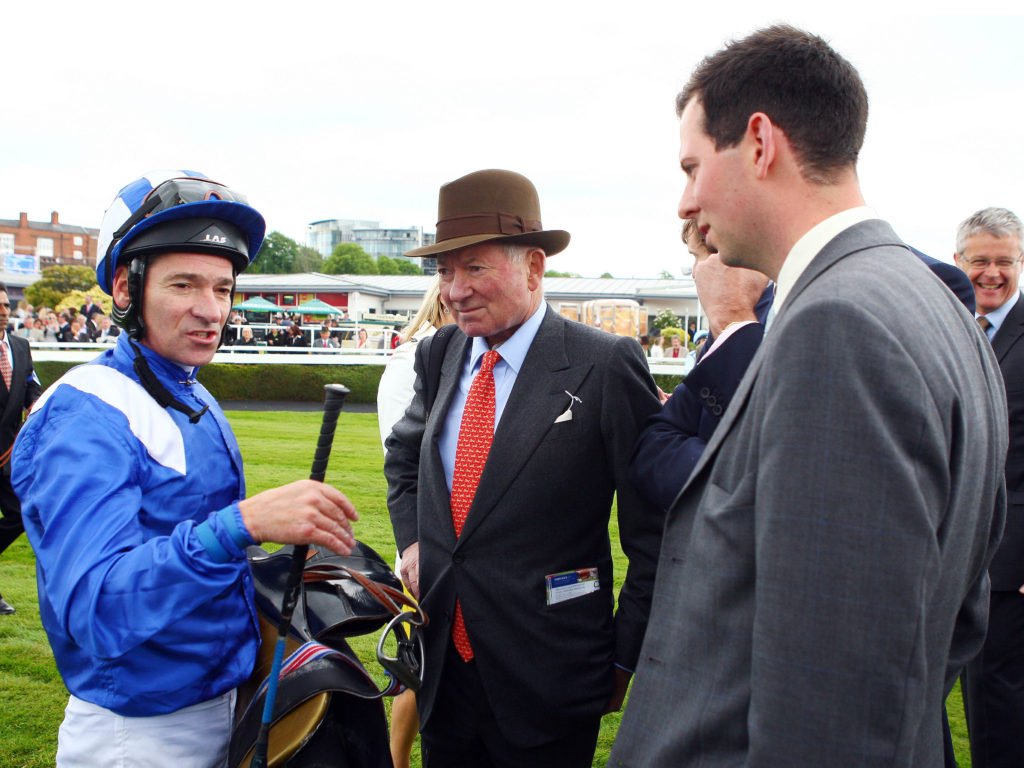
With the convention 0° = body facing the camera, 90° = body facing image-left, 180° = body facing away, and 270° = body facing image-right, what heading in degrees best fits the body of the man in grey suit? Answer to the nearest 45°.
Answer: approximately 90°

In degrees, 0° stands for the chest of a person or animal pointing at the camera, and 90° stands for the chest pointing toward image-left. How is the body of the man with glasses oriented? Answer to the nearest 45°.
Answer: approximately 45°

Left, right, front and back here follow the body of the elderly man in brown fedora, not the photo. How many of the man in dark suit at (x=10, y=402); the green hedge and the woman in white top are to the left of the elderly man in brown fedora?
0

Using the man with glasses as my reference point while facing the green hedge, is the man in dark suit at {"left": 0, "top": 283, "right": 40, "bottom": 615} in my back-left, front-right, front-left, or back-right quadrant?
front-left

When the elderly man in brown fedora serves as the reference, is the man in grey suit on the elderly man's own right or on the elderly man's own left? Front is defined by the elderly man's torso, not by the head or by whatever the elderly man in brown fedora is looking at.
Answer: on the elderly man's own left

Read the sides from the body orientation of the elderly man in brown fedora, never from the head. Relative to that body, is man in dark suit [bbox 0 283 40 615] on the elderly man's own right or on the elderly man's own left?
on the elderly man's own right

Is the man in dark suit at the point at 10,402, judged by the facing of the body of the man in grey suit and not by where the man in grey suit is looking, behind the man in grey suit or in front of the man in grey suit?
in front

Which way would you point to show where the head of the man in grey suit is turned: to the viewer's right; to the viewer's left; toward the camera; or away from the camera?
to the viewer's left

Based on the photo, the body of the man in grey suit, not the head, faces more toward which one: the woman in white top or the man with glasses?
the woman in white top

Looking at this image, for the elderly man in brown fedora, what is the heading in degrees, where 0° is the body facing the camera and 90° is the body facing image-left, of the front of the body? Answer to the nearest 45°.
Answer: approximately 45°

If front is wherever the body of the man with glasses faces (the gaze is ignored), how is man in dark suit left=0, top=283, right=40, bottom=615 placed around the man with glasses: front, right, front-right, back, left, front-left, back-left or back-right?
front-right

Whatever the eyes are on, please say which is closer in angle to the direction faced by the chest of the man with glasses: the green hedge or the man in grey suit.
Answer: the man in grey suit

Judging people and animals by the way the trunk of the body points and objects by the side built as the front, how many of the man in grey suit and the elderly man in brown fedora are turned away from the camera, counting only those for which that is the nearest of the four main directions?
0

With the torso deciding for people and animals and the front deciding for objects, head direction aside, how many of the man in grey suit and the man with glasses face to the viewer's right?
0

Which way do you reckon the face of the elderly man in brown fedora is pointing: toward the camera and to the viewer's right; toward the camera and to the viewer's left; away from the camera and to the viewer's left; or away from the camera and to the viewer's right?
toward the camera and to the viewer's left
